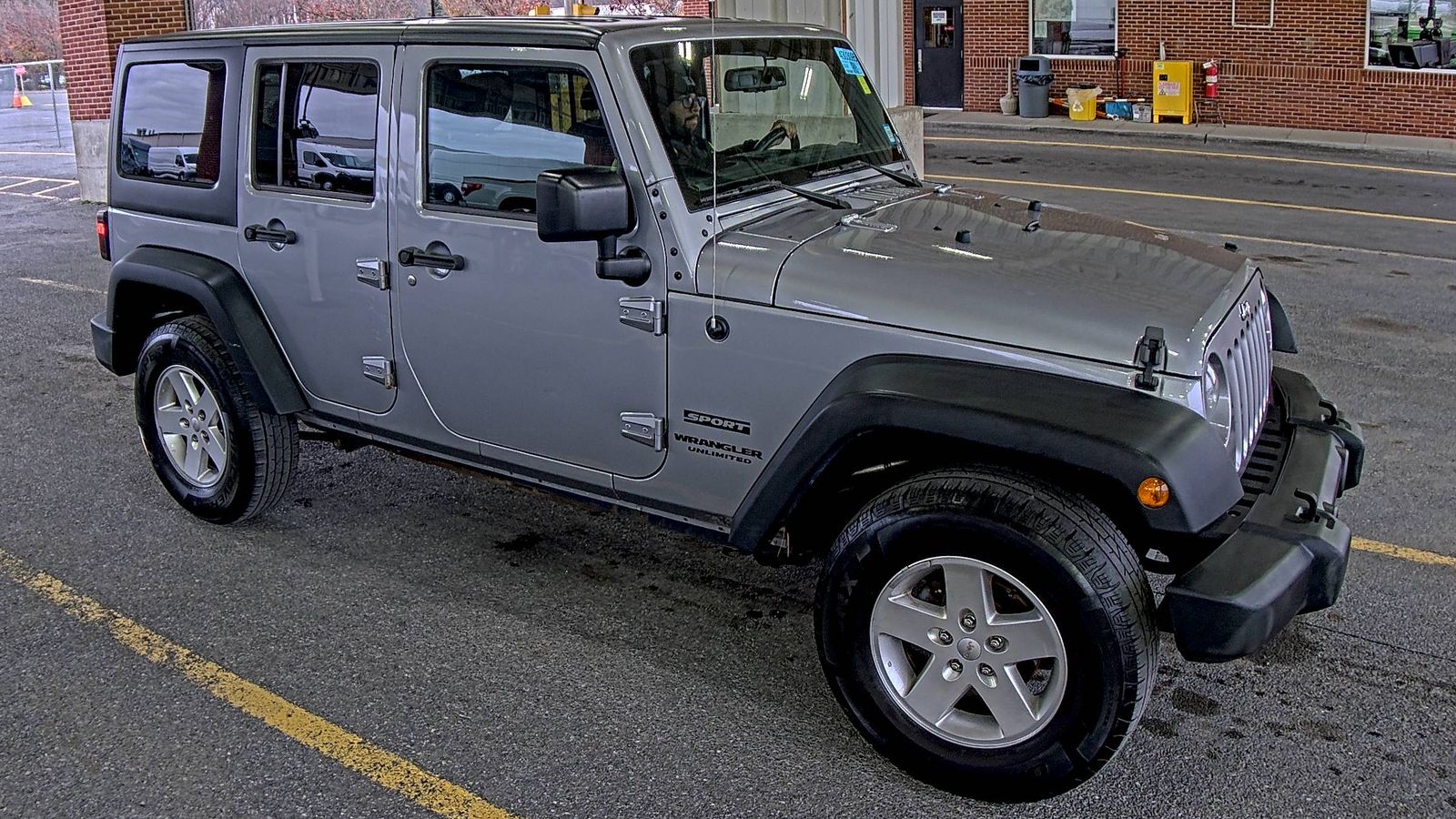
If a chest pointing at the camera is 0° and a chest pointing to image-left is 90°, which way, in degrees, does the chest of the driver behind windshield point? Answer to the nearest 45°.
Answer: approximately 315°

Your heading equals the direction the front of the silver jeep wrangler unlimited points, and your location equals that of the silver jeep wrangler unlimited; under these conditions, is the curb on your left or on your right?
on your left

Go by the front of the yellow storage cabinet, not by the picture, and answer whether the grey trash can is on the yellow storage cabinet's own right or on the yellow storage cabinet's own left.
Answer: on the yellow storage cabinet's own right

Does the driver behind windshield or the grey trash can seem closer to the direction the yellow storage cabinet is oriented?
the driver behind windshield

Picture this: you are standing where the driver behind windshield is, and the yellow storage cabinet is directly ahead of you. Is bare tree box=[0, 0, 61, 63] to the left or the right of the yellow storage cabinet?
left

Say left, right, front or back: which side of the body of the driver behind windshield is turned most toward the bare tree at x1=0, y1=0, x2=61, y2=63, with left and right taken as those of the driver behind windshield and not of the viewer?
back

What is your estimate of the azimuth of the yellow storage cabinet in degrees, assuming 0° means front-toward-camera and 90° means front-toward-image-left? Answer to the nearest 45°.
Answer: approximately 0°

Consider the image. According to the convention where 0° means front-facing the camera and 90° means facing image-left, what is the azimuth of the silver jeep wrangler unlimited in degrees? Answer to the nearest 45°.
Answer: approximately 315°

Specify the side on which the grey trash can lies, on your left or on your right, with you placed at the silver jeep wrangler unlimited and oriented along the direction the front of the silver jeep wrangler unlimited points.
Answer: on your left
